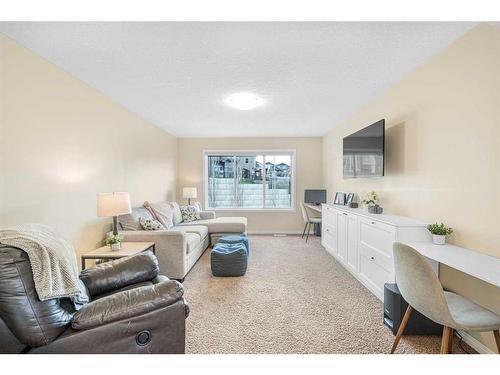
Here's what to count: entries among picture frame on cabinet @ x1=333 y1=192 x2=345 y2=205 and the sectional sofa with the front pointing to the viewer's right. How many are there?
1

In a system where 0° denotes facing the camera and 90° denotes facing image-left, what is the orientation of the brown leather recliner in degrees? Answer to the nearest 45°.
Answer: approximately 270°

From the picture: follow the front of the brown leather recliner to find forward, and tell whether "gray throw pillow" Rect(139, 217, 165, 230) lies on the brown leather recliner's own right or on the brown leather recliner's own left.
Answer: on the brown leather recliner's own left

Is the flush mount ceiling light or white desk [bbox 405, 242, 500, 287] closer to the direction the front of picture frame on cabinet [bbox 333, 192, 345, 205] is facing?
the flush mount ceiling light

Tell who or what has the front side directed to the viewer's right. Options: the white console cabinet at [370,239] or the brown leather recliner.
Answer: the brown leather recliner

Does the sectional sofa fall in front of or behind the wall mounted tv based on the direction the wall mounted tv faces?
in front

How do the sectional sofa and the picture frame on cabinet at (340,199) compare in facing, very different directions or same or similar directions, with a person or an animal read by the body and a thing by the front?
very different directions

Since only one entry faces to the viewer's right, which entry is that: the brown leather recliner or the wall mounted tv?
the brown leather recliner

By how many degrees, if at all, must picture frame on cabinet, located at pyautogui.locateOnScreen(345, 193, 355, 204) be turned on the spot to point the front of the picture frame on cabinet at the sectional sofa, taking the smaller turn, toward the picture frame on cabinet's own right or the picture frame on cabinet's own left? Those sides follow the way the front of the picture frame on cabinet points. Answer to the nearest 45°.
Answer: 0° — it already faces it

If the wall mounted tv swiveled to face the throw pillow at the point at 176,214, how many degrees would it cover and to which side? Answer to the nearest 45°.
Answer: approximately 45° to its right

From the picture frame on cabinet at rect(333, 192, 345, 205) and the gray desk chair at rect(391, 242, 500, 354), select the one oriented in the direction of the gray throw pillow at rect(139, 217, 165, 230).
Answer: the picture frame on cabinet

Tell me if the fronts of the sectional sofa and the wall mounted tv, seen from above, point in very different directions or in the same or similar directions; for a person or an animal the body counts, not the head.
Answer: very different directions

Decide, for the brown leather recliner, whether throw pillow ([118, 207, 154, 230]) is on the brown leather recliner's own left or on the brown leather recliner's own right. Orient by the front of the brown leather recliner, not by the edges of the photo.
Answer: on the brown leather recliner's own left
